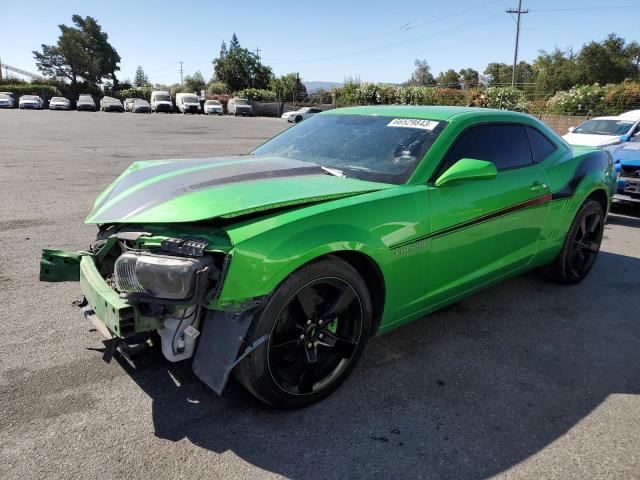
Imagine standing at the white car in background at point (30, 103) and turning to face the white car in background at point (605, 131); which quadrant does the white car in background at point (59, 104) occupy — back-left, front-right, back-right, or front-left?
front-left

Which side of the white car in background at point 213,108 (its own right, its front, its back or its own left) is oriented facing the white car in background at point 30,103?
right

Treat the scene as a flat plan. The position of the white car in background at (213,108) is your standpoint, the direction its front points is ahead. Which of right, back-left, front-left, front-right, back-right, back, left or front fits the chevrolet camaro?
front

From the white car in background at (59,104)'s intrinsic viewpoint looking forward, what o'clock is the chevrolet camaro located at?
The chevrolet camaro is roughly at 12 o'clock from the white car in background.

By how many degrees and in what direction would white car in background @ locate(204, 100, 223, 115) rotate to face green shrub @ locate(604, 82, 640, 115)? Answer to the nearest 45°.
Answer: approximately 45° to its left

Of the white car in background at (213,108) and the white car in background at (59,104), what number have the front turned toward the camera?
2

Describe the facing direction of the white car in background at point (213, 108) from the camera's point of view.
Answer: facing the viewer

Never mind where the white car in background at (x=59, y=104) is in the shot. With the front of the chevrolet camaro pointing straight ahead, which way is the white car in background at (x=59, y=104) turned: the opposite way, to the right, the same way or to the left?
to the left

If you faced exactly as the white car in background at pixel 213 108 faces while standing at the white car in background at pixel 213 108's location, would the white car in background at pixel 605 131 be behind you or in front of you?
in front

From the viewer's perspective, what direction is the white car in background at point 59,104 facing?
toward the camera

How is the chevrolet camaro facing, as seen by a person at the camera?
facing the viewer and to the left of the viewer

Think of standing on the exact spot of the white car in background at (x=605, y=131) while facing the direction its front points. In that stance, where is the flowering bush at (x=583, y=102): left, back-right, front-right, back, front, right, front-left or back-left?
back-right
